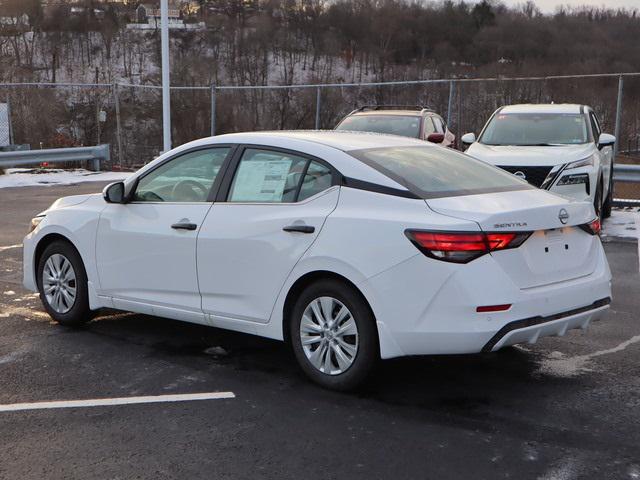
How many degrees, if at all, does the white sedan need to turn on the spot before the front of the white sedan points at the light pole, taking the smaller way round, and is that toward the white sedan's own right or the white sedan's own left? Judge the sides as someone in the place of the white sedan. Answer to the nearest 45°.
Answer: approximately 45° to the white sedan's own right

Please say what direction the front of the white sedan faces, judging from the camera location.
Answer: facing away from the viewer and to the left of the viewer

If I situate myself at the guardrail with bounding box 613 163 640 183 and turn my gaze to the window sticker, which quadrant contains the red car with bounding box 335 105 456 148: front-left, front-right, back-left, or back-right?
front-right

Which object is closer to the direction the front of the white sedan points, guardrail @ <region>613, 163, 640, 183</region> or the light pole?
the light pole

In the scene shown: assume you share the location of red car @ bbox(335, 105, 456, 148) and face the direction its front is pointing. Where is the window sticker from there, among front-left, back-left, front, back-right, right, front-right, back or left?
front-left

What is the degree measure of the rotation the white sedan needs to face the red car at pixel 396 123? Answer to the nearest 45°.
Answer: approximately 45° to its right

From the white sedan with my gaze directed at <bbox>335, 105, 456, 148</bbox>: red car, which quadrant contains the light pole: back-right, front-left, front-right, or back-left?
front-left

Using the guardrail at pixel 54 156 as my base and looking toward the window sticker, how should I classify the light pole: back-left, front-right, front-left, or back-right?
front-left

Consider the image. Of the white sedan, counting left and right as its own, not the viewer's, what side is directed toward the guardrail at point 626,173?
right

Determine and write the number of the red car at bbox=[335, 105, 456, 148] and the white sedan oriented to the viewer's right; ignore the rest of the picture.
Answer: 0
